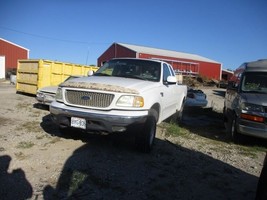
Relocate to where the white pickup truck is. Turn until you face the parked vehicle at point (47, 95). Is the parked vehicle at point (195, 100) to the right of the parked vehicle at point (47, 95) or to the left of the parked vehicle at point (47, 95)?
right

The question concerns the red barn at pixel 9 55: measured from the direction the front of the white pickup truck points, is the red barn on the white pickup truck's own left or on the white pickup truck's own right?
on the white pickup truck's own right

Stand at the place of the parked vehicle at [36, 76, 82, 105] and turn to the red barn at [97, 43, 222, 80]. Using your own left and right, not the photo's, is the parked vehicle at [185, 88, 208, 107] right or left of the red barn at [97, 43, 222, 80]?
right

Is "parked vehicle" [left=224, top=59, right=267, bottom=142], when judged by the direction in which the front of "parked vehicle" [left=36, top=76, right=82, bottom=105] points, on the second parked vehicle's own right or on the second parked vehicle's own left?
on the second parked vehicle's own left

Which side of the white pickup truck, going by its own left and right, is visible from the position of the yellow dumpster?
right

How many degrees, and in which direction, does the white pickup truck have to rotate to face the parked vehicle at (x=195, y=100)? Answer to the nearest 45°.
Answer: approximately 180°

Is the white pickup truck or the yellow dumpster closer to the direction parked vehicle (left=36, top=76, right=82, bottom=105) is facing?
the white pickup truck

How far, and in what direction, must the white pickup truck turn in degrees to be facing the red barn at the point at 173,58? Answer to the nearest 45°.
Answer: approximately 135° to its right

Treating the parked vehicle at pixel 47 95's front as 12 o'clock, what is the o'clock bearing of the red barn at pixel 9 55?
The red barn is roughly at 4 o'clock from the parked vehicle.
